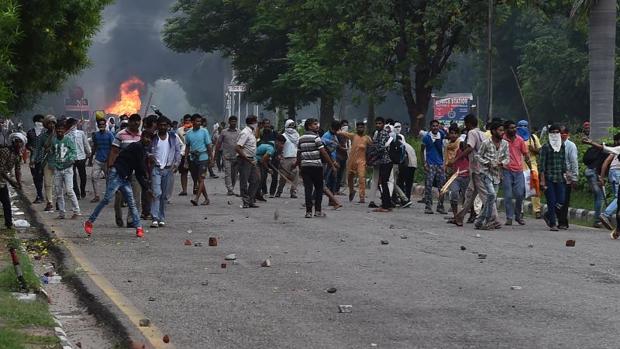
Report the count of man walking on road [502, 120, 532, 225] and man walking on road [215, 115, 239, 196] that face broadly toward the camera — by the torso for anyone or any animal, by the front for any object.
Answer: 2

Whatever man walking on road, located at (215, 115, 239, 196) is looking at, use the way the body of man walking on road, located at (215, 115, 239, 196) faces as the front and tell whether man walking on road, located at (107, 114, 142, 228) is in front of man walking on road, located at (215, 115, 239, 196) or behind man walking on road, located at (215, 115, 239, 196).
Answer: in front

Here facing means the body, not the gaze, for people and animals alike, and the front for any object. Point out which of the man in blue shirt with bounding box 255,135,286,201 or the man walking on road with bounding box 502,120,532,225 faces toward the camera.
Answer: the man walking on road

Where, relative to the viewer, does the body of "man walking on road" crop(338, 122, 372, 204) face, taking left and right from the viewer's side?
facing the viewer

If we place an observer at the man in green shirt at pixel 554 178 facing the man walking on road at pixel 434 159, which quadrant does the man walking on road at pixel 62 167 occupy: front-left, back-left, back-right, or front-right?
front-left

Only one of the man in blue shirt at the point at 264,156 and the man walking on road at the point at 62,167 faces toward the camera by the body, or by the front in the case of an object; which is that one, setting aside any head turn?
the man walking on road

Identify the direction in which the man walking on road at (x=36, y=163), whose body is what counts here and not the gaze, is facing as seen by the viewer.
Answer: toward the camera

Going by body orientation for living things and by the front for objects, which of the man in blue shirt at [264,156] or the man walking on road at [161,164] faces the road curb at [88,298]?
the man walking on road

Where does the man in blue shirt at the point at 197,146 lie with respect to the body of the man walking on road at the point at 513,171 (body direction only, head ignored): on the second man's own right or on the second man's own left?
on the second man's own right

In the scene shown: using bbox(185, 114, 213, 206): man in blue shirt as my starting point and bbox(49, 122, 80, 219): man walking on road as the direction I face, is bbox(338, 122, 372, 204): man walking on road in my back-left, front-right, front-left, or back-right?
back-left

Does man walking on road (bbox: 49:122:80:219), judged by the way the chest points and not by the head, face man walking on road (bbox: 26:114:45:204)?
no

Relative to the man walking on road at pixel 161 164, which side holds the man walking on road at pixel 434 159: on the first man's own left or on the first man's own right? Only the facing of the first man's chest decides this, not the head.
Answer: on the first man's own left
